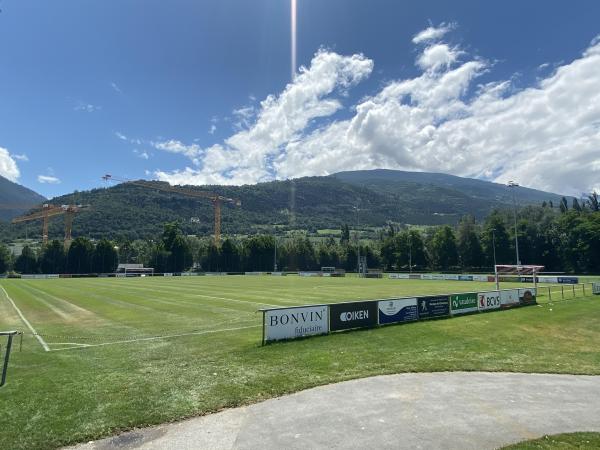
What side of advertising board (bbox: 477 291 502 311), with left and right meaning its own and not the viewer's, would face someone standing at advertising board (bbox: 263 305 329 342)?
right

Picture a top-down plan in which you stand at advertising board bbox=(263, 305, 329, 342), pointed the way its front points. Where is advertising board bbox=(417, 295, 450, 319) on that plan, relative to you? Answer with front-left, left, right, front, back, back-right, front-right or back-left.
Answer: left

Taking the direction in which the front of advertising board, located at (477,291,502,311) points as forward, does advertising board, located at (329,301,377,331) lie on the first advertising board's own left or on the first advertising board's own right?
on the first advertising board's own right

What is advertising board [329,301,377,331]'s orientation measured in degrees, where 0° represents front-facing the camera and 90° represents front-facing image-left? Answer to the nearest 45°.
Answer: approximately 315°

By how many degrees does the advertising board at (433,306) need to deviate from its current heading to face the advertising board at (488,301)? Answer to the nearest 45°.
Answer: approximately 90° to its left

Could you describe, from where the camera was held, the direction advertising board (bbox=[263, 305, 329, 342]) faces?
facing the viewer and to the right of the viewer

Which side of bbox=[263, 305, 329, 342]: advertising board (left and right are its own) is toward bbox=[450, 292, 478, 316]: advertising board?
left

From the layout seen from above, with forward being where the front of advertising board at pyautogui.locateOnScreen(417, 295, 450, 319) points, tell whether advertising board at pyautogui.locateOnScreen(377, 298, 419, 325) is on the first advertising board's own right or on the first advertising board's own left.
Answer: on the first advertising board's own right

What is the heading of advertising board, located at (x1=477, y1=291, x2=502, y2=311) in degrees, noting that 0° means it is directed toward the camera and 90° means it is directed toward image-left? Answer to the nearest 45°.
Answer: approximately 315°

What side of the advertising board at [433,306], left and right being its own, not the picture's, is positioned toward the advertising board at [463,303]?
left

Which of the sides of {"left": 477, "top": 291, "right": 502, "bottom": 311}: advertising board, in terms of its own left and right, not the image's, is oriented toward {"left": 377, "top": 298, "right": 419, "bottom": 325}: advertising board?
right

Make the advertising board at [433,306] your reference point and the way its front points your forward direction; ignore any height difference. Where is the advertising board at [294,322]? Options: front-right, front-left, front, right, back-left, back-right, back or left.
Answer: right

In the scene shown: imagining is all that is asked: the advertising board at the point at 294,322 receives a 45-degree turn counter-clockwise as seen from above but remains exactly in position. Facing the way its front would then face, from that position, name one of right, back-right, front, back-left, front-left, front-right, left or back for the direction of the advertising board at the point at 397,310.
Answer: front-left
